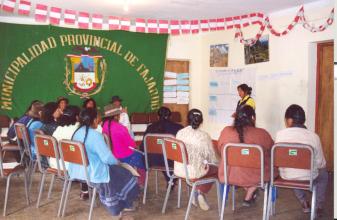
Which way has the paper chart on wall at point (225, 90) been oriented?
toward the camera

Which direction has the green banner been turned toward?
toward the camera

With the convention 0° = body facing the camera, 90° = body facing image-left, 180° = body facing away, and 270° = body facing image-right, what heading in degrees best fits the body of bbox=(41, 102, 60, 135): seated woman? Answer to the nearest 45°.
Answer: approximately 225°

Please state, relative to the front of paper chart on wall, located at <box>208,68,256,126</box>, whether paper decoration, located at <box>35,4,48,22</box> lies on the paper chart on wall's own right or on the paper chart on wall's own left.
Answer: on the paper chart on wall's own right

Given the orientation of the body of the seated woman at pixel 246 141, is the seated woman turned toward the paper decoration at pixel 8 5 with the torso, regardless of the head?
no

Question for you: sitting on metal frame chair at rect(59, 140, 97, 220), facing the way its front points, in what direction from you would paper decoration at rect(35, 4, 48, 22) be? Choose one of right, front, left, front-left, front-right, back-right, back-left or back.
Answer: front-left

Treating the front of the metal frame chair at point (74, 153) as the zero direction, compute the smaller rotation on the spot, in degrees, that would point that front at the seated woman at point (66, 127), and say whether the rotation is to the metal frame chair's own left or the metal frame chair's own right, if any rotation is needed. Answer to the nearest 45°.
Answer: approximately 45° to the metal frame chair's own left

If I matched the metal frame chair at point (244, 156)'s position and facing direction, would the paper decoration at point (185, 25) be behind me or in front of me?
in front

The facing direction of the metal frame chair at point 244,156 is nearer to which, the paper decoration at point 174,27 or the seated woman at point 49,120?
the paper decoration

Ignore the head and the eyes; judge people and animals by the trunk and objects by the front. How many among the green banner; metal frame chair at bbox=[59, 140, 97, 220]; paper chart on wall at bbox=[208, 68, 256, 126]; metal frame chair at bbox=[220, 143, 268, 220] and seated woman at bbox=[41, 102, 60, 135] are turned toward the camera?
2

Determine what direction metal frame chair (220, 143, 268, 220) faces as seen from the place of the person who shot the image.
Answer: facing away from the viewer

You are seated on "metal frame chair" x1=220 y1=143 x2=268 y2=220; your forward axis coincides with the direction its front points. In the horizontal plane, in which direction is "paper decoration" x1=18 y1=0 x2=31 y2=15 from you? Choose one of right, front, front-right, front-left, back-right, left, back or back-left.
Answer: front-left

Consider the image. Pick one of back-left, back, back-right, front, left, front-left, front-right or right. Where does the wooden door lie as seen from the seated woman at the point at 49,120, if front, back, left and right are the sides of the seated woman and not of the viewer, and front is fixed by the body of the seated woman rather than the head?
front-right

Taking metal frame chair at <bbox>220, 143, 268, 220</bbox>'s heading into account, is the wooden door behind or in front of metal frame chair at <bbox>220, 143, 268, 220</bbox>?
in front

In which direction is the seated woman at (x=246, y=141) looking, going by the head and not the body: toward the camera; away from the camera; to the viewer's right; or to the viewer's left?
away from the camera

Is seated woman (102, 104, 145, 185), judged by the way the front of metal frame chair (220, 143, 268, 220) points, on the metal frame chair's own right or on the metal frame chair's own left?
on the metal frame chair's own left

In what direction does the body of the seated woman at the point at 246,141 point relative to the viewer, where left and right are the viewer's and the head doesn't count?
facing away from the viewer

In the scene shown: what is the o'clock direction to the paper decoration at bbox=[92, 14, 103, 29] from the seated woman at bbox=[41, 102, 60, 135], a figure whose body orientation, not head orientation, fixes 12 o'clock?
The paper decoration is roughly at 11 o'clock from the seated woman.

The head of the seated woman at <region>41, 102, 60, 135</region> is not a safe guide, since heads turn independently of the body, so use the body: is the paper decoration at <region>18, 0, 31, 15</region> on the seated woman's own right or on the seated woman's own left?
on the seated woman's own left

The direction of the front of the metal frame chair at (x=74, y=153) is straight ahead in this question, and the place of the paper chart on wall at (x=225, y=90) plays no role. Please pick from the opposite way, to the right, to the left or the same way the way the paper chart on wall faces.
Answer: the opposite way
